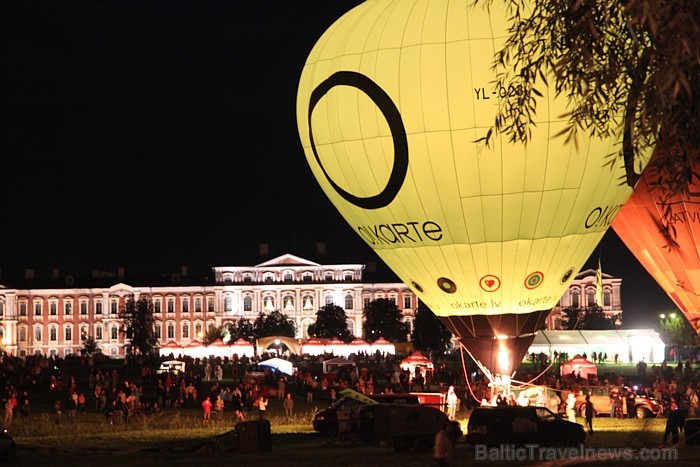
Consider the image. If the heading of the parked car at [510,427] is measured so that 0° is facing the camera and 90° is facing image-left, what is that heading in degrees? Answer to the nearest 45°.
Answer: approximately 270°

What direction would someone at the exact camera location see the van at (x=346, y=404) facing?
facing to the left of the viewer

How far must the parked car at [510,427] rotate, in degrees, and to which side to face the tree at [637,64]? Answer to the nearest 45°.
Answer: approximately 90° to its right

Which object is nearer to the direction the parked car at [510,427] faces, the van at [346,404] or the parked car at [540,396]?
the parked car

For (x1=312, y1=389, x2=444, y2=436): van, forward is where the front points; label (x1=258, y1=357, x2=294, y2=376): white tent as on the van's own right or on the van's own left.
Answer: on the van's own right

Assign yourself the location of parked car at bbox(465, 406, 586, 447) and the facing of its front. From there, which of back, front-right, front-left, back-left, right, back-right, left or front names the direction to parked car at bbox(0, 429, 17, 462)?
back

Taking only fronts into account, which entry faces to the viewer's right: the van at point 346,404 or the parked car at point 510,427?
the parked car

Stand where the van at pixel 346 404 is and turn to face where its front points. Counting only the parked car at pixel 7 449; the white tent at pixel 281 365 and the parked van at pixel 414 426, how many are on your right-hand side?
1

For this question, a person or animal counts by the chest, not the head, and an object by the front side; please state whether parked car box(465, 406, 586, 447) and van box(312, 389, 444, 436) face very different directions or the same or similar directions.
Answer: very different directions

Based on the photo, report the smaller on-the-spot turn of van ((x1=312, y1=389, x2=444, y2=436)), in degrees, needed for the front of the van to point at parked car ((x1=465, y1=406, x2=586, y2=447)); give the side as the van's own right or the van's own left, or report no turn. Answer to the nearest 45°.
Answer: approximately 135° to the van's own left

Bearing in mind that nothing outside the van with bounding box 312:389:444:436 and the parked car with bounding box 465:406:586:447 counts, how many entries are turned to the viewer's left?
1
